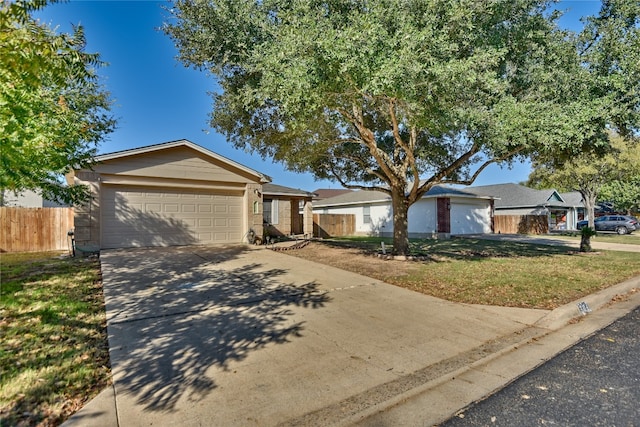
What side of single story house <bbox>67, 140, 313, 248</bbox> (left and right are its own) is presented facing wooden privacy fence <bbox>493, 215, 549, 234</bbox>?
left

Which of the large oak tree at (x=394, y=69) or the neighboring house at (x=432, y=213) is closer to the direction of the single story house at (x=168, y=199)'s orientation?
the large oak tree

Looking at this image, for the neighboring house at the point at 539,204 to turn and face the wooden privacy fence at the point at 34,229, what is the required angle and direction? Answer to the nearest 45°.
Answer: approximately 90° to its right

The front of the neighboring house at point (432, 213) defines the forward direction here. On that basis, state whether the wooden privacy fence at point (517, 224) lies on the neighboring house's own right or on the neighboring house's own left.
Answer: on the neighboring house's own left

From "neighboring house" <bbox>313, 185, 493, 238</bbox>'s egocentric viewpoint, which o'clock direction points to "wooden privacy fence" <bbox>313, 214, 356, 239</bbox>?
The wooden privacy fence is roughly at 4 o'clock from the neighboring house.

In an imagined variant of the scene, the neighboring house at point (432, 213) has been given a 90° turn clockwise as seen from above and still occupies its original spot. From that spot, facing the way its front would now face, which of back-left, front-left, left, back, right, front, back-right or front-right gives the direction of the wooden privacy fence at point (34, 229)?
front

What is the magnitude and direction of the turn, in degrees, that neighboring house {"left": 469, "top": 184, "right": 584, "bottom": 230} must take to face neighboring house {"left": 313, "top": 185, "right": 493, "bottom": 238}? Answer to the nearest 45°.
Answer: approximately 90° to its right

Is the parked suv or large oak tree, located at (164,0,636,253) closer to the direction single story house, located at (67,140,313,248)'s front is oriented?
the large oak tree

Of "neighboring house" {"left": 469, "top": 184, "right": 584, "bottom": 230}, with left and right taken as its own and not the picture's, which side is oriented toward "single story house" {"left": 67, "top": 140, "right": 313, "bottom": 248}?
right

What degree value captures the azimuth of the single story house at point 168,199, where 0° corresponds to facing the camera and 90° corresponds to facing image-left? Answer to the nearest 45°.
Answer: approximately 0°

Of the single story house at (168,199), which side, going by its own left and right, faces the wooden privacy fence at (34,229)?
right

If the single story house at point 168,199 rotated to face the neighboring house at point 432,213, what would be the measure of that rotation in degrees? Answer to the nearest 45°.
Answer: approximately 90° to its left
